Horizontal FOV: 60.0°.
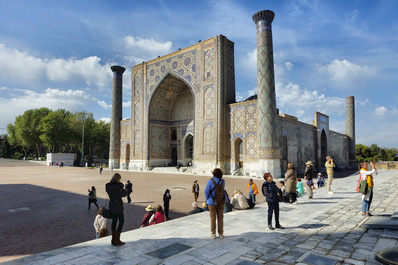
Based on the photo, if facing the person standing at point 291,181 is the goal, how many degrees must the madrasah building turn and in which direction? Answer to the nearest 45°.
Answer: approximately 45° to its left

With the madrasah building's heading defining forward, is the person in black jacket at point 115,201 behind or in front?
in front

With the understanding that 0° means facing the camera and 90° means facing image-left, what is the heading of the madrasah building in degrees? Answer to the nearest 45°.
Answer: approximately 45°
